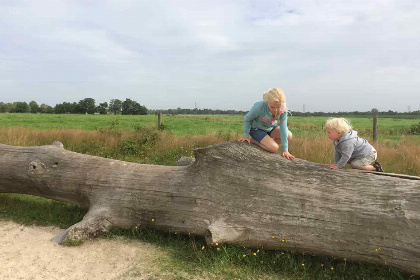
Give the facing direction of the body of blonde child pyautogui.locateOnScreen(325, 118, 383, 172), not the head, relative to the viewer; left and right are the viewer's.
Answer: facing to the left of the viewer

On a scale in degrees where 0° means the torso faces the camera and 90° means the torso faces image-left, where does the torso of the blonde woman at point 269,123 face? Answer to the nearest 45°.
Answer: approximately 315°

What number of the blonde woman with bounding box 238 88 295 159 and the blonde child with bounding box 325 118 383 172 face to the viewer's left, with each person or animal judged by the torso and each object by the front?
1

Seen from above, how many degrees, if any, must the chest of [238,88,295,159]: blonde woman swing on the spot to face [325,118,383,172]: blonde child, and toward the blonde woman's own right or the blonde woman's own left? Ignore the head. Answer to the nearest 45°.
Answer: approximately 45° to the blonde woman's own left

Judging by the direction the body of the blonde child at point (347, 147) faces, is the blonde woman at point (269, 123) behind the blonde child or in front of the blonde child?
in front

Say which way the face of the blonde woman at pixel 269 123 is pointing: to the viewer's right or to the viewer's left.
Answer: to the viewer's right
